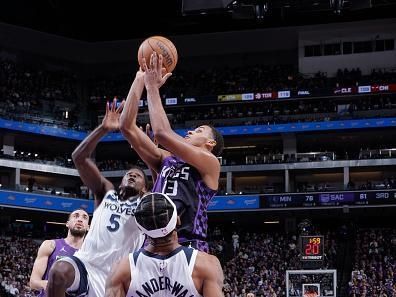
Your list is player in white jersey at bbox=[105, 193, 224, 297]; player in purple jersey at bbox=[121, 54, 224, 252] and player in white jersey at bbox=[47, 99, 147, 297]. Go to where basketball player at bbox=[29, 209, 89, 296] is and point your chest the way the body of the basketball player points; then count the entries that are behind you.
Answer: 0

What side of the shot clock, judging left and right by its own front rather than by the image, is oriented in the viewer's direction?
front

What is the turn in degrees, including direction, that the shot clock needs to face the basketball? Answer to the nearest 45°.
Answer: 0° — it already faces it

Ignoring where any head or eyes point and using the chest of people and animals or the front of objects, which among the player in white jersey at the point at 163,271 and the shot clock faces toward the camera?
the shot clock

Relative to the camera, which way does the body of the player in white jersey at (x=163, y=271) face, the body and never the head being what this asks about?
away from the camera

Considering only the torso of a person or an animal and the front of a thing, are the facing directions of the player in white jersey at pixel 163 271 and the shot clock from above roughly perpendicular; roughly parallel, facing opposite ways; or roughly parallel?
roughly parallel, facing opposite ways

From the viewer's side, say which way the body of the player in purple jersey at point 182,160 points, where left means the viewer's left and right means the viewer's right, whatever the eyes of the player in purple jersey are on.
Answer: facing the viewer and to the left of the viewer

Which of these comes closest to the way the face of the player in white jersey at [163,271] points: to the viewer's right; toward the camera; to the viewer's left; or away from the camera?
away from the camera

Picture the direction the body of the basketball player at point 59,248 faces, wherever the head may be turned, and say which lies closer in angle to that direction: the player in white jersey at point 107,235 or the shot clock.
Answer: the player in white jersey

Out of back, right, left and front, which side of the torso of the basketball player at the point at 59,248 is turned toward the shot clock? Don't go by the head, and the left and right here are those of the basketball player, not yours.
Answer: left

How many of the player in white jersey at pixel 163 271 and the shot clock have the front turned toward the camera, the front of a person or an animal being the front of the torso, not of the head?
1

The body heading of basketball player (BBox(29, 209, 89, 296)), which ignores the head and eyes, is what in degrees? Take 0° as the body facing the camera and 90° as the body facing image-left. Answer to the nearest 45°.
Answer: approximately 315°

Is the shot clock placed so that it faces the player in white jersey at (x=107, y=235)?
yes

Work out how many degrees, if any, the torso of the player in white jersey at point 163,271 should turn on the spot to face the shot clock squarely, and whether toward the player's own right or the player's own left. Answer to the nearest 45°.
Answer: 0° — they already face it

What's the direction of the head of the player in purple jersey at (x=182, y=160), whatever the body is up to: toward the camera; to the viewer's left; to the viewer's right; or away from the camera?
to the viewer's left

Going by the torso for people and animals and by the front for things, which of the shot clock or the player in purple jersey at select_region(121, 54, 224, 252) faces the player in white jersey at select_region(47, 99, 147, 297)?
the shot clock
